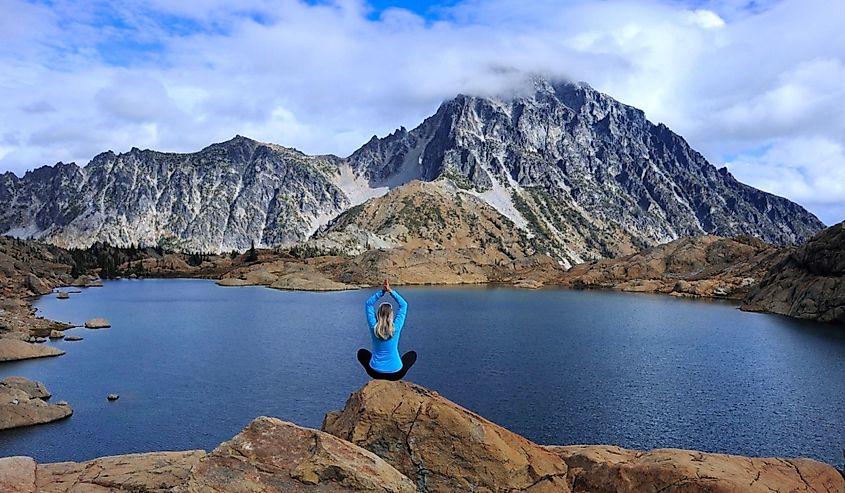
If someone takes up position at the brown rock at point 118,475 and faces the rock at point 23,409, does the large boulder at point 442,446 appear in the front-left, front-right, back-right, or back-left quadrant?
back-right

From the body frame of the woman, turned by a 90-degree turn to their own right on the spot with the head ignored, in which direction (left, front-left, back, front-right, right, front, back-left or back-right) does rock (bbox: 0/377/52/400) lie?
back-left

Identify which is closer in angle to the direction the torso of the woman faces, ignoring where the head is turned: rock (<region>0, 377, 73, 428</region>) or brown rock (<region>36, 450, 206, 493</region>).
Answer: the rock

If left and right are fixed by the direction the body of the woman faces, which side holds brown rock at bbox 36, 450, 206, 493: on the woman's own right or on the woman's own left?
on the woman's own left

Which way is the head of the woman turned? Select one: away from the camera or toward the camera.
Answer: away from the camera

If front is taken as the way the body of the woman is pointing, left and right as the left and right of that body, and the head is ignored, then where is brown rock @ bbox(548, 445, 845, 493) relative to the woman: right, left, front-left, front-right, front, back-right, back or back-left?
right

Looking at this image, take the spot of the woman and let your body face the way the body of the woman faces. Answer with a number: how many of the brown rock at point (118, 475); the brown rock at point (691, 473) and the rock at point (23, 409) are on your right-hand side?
1

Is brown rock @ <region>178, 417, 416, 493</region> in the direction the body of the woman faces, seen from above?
no

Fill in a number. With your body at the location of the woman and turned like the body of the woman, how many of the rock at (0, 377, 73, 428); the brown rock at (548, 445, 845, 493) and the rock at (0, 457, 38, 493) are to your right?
1

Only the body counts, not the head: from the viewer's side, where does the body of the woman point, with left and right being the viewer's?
facing away from the viewer

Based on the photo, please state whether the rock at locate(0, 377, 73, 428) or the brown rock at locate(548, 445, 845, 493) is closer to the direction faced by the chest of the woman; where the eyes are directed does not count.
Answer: the rock
